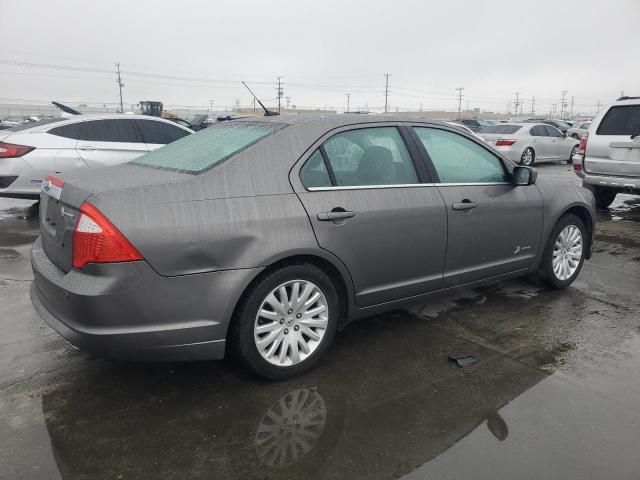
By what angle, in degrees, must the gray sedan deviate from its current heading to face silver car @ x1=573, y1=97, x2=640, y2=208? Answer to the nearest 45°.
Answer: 0° — it already faces it

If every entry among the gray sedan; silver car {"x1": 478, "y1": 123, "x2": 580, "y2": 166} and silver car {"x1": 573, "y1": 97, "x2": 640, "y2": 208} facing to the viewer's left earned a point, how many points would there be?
0

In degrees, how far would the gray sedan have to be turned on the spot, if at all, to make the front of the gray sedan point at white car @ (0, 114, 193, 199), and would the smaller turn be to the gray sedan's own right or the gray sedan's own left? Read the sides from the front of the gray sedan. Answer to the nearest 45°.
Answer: approximately 90° to the gray sedan's own left

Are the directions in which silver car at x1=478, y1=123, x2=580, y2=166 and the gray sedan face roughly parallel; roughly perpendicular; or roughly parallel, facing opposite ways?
roughly parallel

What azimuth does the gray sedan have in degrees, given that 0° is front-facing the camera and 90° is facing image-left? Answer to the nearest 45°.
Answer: approximately 225°

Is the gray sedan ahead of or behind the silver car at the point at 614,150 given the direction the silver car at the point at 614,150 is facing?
behind

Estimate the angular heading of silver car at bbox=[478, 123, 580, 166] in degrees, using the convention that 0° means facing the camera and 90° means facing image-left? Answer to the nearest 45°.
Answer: approximately 225°

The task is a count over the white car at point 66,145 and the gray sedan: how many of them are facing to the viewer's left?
0

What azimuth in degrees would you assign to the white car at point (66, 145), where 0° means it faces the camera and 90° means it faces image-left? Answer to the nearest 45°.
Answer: approximately 225°

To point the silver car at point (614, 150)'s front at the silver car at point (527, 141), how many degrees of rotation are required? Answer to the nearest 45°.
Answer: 0° — it already faces it

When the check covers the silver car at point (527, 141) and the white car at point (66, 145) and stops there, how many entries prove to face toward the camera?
0

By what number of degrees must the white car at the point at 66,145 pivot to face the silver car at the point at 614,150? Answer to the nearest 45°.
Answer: approximately 45° to its right

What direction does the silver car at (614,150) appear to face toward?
away from the camera

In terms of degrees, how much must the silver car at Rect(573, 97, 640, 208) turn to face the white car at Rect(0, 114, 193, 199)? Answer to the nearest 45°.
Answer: approximately 135° to its left

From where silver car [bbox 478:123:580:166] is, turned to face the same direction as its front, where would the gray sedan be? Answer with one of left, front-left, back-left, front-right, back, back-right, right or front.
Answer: back-right

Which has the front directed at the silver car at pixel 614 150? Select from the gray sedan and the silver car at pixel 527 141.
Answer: the gray sedan

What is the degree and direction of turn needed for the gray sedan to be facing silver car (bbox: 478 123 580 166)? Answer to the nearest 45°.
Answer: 0° — it already faces it
